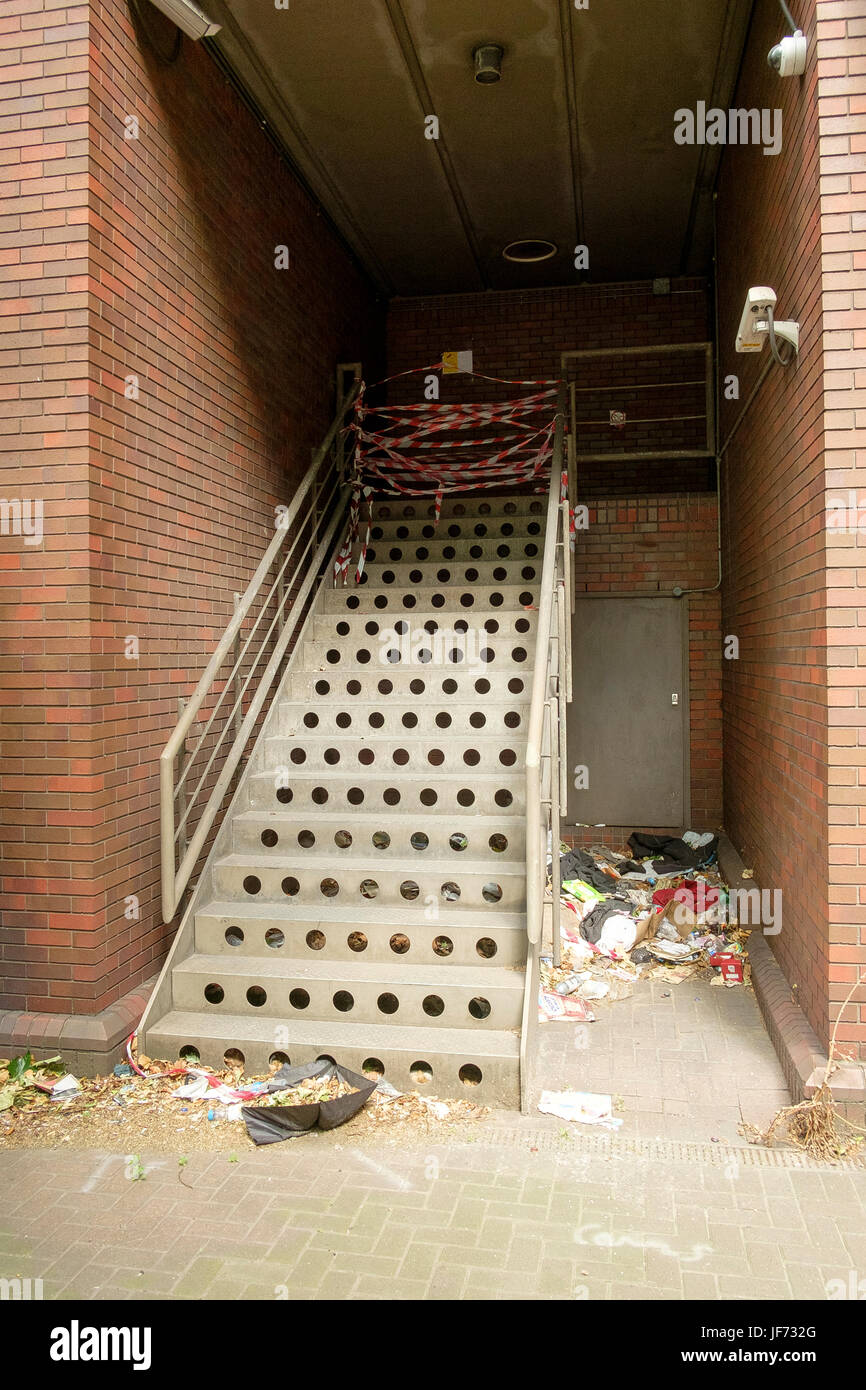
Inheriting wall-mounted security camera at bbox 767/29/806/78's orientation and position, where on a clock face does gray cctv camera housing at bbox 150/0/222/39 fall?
The gray cctv camera housing is roughly at 12 o'clock from the wall-mounted security camera.

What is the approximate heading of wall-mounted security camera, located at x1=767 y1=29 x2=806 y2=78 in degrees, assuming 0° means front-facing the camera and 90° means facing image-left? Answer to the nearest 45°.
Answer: approximately 90°

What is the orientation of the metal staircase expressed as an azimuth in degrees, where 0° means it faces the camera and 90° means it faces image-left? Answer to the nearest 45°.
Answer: approximately 0°

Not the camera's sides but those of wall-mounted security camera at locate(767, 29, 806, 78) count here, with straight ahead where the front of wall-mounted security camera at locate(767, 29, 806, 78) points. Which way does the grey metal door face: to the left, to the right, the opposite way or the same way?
to the left

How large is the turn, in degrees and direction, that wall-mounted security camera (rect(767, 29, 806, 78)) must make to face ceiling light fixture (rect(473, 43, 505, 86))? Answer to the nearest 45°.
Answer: approximately 45° to its right
